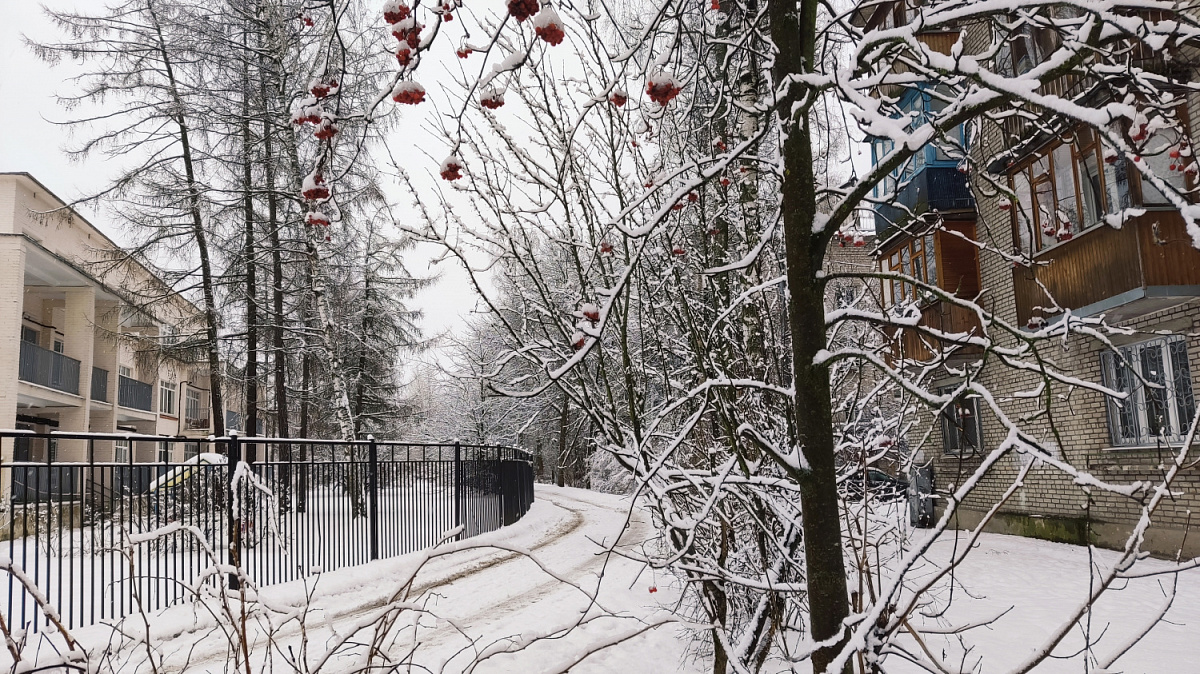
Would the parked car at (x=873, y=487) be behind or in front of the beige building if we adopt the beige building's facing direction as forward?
in front

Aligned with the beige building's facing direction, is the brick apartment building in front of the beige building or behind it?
in front

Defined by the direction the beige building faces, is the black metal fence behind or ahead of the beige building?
ahead

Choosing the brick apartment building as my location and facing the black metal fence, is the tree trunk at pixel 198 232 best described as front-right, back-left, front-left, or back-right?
front-right

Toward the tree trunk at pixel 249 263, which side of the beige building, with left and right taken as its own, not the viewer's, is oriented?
front
